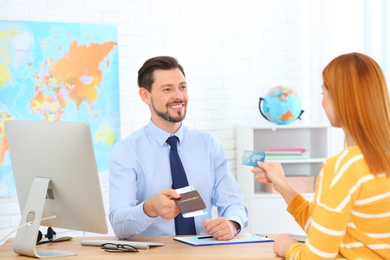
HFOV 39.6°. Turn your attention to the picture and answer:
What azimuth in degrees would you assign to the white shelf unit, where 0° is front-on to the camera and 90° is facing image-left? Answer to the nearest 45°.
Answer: approximately 315°

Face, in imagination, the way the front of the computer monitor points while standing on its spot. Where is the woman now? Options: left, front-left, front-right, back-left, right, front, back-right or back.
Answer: right

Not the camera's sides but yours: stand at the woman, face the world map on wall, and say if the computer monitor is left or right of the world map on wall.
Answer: left

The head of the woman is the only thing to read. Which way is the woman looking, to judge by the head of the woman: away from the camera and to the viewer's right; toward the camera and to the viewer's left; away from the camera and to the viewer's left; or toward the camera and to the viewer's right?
away from the camera and to the viewer's left

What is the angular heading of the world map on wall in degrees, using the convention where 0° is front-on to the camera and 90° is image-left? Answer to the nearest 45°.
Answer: approximately 0°

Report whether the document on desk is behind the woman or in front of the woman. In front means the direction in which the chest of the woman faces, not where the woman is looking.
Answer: in front

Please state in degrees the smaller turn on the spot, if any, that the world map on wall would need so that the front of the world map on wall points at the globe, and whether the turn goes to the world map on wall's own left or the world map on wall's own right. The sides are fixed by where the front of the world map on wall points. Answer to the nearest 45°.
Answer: approximately 90° to the world map on wall's own left

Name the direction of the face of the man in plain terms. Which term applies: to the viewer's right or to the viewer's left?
to the viewer's right

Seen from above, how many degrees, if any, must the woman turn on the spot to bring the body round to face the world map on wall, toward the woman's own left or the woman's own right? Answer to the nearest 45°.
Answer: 0° — they already face it

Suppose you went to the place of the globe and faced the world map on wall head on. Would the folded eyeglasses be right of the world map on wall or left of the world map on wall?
left

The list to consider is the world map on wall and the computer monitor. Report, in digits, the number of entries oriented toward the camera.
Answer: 1

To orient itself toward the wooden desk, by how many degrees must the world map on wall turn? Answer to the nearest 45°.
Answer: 0° — it already faces it

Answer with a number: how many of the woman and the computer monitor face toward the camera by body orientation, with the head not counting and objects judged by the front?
0

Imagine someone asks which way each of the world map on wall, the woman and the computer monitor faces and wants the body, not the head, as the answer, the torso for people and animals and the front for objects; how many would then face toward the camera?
1
